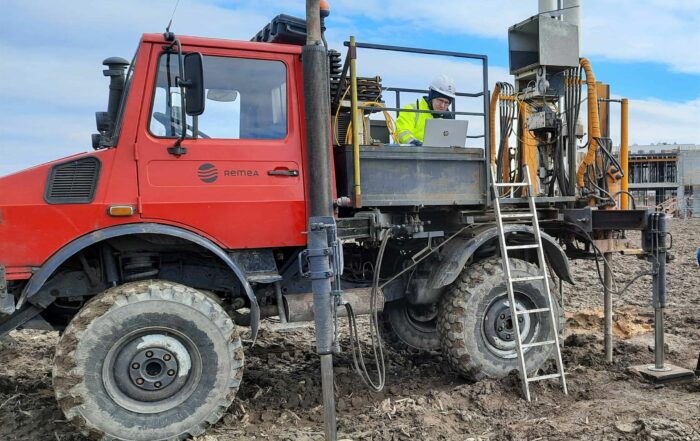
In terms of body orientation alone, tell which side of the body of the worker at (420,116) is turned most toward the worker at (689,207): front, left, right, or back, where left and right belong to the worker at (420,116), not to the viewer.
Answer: left

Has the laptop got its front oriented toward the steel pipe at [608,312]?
no

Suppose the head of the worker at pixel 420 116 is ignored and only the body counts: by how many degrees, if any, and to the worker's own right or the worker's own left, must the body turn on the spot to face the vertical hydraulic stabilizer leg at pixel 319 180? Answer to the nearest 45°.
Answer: approximately 90° to the worker's own right

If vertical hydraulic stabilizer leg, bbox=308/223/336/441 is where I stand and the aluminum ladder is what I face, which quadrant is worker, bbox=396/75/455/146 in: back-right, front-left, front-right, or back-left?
front-left

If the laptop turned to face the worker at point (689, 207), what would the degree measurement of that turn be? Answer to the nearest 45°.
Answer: approximately 45° to its right

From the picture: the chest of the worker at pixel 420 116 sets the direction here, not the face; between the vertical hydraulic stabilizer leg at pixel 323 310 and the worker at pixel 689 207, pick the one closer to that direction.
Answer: the vertical hydraulic stabilizer leg

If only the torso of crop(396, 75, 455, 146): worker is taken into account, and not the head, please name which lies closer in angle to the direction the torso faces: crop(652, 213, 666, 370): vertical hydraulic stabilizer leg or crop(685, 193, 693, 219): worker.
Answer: the vertical hydraulic stabilizer leg

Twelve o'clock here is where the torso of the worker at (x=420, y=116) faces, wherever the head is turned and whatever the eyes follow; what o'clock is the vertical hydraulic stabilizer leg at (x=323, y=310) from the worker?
The vertical hydraulic stabilizer leg is roughly at 2 o'clock from the worker.

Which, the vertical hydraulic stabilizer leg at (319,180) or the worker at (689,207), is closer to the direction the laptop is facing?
the worker

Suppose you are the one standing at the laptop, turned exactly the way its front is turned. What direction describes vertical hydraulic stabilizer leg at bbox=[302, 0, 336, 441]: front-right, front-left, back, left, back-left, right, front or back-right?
back-left

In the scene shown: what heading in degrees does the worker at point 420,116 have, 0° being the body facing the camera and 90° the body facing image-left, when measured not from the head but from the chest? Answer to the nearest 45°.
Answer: approximately 315°

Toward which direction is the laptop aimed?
away from the camera
